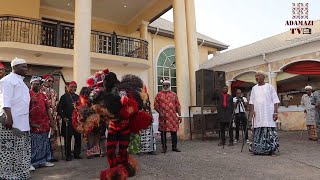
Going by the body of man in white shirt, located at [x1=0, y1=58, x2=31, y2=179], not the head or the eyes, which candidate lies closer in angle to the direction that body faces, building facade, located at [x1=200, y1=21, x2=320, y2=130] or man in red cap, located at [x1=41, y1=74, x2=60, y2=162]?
the building facade

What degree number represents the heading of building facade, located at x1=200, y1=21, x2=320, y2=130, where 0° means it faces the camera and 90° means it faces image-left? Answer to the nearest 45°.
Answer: approximately 45°

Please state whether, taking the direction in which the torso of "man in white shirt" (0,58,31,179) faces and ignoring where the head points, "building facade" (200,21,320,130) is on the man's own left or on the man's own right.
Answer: on the man's own left

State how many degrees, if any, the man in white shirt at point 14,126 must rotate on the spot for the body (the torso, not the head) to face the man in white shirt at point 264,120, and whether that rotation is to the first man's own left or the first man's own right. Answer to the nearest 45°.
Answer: approximately 45° to the first man's own left

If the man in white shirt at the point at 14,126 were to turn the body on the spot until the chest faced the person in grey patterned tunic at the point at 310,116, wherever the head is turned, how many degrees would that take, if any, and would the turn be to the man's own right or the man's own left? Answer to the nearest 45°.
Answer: approximately 45° to the man's own left

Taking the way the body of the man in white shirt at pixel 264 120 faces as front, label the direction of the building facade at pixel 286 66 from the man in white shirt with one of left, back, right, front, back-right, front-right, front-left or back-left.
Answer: back-right
